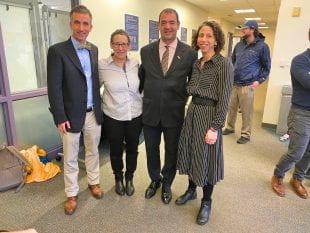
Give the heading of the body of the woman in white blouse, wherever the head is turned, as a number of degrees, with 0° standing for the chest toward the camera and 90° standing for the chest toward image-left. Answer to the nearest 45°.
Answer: approximately 0°

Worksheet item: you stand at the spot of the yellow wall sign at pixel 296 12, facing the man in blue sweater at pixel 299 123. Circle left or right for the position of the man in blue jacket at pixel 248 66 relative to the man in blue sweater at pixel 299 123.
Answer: right

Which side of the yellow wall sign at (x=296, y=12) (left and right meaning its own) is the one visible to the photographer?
front

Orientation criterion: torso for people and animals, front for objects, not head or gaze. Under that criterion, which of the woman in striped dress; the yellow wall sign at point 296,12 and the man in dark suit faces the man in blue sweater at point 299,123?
the yellow wall sign

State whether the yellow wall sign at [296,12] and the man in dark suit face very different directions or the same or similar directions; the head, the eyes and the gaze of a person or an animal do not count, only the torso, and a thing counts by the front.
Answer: same or similar directions

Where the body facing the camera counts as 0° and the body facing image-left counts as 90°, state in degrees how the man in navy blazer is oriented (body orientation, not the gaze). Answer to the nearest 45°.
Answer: approximately 315°

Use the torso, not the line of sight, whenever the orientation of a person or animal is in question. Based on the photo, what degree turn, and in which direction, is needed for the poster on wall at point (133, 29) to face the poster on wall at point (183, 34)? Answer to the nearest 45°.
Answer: approximately 90° to its left

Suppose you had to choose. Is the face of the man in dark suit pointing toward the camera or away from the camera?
toward the camera

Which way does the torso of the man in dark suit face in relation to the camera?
toward the camera

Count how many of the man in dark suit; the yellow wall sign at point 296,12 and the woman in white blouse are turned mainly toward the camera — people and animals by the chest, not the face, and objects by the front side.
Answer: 3

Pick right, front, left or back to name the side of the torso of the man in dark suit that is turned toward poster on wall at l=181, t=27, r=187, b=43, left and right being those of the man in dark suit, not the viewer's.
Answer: back

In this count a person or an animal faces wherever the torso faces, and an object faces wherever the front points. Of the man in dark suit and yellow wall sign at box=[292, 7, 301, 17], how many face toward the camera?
2
